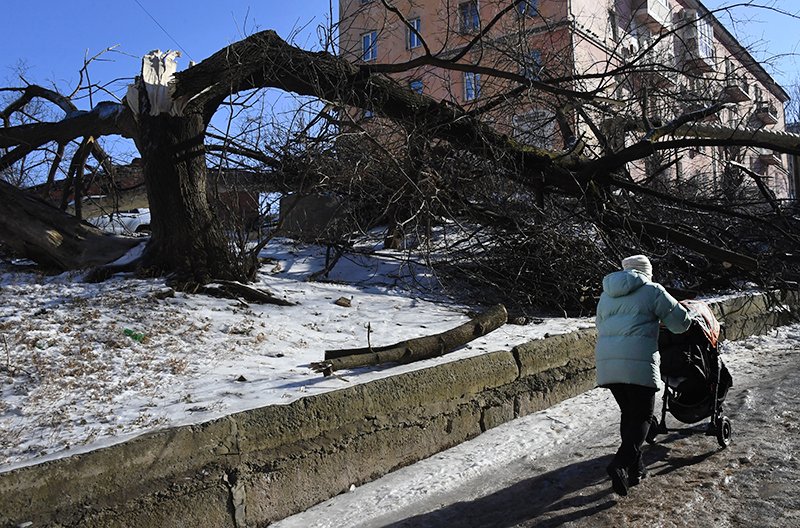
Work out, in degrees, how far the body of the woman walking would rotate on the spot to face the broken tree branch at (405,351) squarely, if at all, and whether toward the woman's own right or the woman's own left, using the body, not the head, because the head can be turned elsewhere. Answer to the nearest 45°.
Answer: approximately 135° to the woman's own left

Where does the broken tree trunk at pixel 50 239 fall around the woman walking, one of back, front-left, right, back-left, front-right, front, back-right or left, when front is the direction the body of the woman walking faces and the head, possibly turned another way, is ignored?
back-left

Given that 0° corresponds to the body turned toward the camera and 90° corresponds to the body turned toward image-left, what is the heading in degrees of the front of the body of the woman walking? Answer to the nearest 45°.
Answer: approximately 225°
